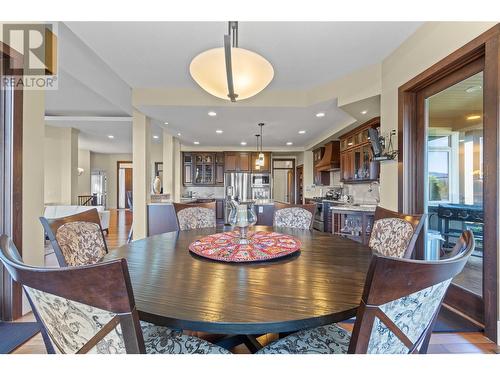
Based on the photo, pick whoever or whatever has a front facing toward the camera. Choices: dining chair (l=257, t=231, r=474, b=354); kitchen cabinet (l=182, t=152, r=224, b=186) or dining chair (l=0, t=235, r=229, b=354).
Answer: the kitchen cabinet

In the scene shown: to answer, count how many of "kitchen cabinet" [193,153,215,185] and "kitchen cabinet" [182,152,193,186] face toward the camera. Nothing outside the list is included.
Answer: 2

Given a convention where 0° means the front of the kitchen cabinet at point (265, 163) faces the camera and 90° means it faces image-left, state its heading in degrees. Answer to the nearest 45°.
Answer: approximately 0°

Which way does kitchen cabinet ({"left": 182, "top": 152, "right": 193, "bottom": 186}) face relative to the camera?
toward the camera

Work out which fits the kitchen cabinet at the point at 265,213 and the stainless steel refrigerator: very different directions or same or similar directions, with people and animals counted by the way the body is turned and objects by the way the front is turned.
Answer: same or similar directions

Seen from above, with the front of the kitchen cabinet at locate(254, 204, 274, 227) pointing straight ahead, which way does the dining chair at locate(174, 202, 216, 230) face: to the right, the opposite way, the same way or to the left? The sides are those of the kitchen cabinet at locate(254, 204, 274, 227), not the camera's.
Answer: the same way

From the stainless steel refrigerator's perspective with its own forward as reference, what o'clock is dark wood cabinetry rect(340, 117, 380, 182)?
The dark wood cabinetry is roughly at 11 o'clock from the stainless steel refrigerator.

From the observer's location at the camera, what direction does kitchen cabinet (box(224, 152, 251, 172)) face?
facing the viewer

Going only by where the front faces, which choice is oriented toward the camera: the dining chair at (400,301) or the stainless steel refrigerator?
the stainless steel refrigerator

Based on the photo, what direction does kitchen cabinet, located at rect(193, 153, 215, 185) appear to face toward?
toward the camera

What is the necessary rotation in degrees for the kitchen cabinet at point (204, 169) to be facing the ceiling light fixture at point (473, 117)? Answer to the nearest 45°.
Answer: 0° — it already faces it

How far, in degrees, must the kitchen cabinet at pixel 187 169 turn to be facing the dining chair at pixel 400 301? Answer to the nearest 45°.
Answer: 0° — it already faces it

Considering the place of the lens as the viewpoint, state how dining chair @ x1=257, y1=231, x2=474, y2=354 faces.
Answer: facing away from the viewer and to the left of the viewer

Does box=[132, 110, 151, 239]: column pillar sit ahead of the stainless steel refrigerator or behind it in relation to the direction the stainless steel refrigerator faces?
ahead

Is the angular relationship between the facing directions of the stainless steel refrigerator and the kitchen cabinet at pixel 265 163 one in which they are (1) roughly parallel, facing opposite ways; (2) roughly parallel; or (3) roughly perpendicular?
roughly parallel

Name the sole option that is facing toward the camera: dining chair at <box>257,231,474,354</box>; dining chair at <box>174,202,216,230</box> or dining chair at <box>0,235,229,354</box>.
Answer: dining chair at <box>174,202,216,230</box>

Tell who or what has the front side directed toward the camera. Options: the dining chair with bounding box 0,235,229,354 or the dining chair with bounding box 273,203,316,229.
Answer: the dining chair with bounding box 273,203,316,229
